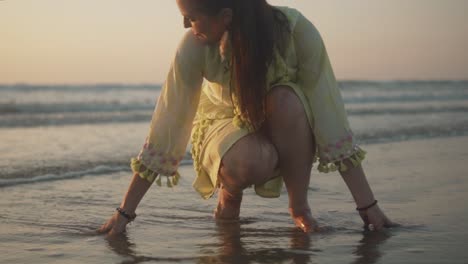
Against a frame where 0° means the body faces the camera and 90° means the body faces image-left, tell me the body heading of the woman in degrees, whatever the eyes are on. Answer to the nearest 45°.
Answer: approximately 0°

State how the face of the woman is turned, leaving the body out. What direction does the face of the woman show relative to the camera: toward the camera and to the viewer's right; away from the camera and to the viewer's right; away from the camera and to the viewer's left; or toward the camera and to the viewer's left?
toward the camera and to the viewer's left
